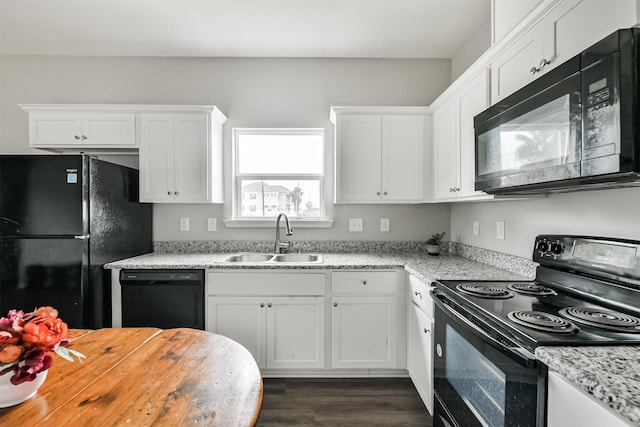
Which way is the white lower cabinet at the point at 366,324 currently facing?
toward the camera

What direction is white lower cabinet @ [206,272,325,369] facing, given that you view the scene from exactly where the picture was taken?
facing the viewer

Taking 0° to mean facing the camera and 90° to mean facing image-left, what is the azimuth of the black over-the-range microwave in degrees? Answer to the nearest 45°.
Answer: approximately 45°

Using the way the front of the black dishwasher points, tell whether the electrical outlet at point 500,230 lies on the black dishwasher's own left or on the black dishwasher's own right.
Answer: on the black dishwasher's own left

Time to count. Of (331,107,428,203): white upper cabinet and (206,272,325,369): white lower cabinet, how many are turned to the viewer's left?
0

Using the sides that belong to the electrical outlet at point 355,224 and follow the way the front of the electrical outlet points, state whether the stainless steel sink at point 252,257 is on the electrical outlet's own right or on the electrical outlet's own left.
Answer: on the electrical outlet's own right

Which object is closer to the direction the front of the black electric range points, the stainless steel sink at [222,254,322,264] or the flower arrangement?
the flower arrangement

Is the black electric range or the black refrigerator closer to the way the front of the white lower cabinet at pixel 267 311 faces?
the black electric range

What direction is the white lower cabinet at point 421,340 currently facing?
to the viewer's left

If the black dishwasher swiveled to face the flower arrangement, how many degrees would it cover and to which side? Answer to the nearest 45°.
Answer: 0° — it already faces it

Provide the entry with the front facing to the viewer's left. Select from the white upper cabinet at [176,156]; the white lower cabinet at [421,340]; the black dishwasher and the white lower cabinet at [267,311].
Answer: the white lower cabinet at [421,340]

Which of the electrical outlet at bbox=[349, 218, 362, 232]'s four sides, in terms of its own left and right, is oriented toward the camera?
front

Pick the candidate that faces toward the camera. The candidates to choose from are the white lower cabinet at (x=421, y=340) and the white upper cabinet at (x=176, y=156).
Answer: the white upper cabinet

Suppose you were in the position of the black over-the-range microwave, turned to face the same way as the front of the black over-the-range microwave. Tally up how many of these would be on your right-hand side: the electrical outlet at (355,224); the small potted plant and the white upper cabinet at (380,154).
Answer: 3

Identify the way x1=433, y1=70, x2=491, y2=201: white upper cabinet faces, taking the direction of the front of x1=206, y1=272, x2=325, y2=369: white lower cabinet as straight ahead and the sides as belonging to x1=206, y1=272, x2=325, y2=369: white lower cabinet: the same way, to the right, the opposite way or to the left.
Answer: to the right

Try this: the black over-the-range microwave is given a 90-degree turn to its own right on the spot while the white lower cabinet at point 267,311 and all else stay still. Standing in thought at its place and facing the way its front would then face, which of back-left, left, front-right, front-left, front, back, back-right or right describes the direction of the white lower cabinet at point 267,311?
front-left

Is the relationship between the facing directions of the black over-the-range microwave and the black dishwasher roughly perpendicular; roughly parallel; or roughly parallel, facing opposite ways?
roughly perpendicular

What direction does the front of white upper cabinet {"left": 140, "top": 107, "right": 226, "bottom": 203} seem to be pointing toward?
toward the camera
